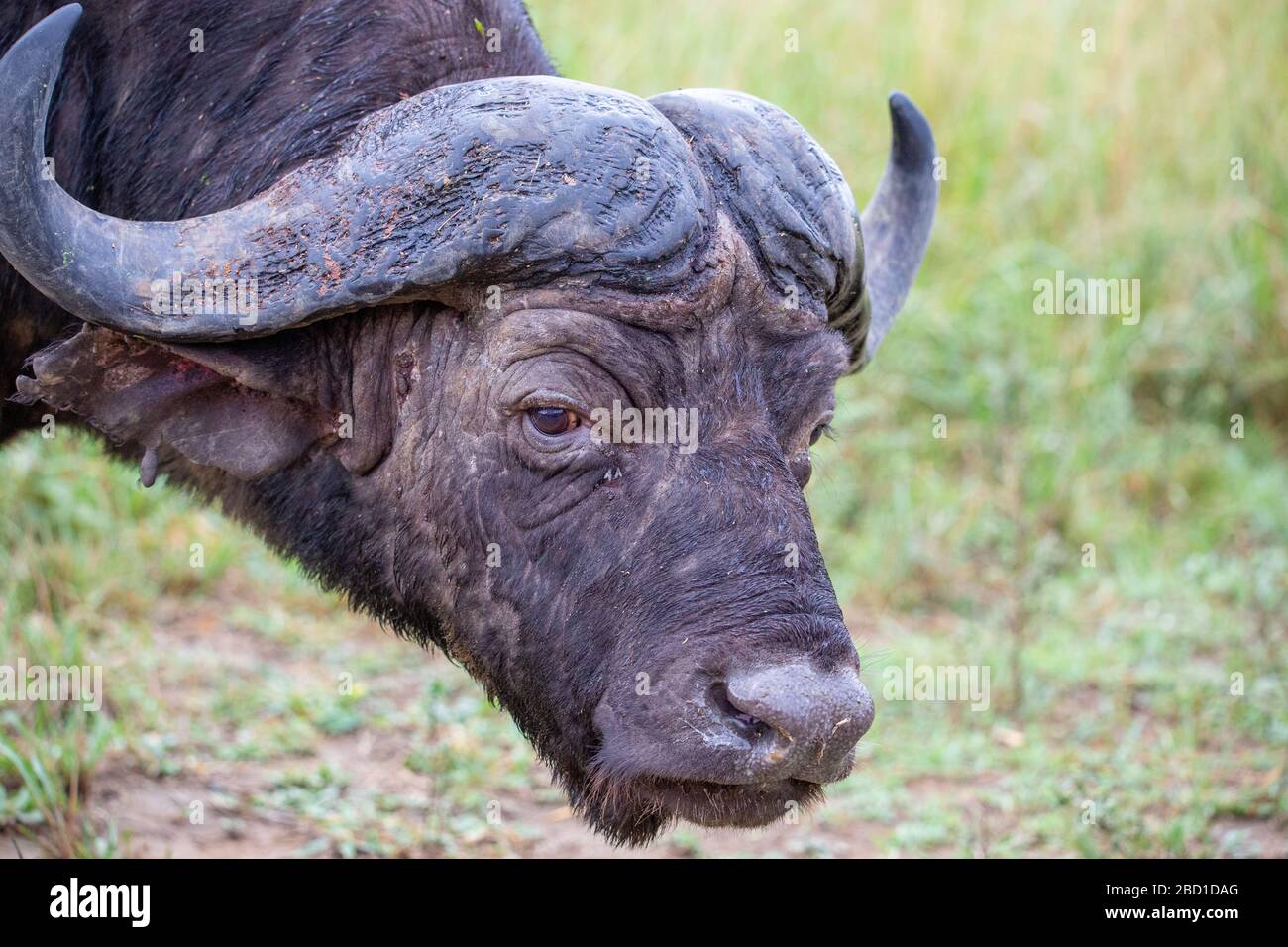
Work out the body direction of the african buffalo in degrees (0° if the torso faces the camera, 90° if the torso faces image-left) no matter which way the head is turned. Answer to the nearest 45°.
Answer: approximately 315°
